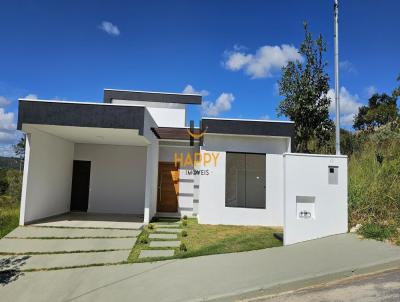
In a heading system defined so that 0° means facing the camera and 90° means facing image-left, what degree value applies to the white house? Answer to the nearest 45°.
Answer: approximately 0°

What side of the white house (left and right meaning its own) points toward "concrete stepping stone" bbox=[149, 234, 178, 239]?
front

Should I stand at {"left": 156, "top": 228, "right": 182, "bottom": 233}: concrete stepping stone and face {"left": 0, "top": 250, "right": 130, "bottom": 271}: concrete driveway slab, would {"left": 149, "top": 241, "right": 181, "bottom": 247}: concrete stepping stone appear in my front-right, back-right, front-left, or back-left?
front-left

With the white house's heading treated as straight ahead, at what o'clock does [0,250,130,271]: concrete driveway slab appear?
The concrete driveway slab is roughly at 1 o'clock from the white house.

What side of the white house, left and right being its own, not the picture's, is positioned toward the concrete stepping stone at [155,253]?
front

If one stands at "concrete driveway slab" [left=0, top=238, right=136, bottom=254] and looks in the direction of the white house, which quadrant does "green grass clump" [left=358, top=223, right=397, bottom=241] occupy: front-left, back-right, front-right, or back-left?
front-right

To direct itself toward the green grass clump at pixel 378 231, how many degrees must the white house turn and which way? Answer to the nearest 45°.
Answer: approximately 45° to its left

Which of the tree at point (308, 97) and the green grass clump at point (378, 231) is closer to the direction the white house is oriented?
the green grass clump

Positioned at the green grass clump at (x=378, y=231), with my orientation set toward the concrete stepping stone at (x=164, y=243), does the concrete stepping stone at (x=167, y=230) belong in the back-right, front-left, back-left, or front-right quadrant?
front-right

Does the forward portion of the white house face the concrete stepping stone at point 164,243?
yes

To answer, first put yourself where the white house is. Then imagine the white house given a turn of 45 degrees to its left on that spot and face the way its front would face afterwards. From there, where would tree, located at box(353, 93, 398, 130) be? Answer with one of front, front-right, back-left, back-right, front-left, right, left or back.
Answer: left

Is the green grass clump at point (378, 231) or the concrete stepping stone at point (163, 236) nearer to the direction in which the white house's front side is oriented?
the concrete stepping stone

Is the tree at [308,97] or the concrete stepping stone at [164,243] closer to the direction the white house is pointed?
the concrete stepping stone

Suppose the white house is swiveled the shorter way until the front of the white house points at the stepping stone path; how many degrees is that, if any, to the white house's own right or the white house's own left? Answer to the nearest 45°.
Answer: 0° — it already faces it
